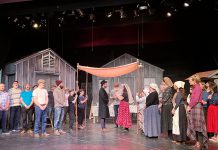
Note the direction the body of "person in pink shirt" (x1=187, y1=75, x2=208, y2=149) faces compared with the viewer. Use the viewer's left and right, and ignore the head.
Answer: facing to the left of the viewer

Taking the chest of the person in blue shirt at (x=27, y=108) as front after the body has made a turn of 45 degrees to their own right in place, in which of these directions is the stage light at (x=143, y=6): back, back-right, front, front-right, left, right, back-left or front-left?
back-left

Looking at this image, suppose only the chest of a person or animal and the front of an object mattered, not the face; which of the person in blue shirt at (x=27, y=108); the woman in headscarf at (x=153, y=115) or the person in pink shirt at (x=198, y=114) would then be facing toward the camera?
the person in blue shirt

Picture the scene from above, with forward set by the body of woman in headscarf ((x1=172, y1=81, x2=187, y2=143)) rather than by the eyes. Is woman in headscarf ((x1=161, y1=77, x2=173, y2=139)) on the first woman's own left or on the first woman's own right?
on the first woman's own right

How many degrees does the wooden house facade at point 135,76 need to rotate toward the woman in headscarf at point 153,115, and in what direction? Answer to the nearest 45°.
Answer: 0° — it already faces them

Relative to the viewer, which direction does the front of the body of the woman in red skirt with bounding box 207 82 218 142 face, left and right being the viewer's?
facing to the left of the viewer

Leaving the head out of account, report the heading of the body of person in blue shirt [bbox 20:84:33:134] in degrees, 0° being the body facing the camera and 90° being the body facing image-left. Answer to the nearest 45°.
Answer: approximately 0°

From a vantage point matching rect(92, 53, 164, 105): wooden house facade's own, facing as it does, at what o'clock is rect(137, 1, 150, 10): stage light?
The stage light is roughly at 12 o'clock from the wooden house facade.

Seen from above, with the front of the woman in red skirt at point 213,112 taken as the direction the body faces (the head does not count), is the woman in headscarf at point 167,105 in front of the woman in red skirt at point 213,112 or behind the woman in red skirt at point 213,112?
in front
